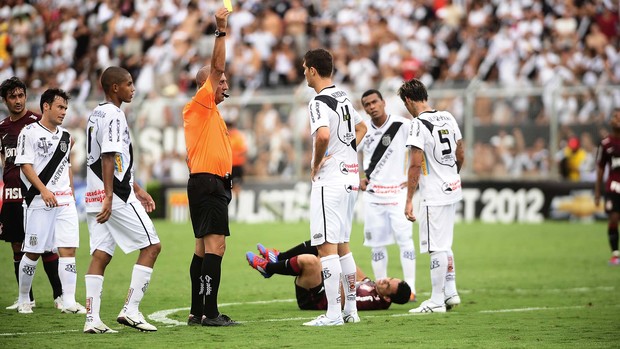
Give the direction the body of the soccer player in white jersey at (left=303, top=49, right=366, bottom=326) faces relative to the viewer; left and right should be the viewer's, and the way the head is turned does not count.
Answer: facing away from the viewer and to the left of the viewer

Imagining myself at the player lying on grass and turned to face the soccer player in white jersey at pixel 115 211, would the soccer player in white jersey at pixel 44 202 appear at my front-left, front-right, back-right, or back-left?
front-right

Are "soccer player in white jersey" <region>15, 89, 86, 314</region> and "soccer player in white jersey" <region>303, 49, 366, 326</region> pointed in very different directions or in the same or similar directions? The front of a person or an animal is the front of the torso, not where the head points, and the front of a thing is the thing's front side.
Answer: very different directions

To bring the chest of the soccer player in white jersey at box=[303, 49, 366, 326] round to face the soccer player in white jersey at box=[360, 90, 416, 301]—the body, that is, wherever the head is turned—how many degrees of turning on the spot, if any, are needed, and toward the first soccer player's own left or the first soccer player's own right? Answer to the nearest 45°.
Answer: approximately 45° to the first soccer player's own right

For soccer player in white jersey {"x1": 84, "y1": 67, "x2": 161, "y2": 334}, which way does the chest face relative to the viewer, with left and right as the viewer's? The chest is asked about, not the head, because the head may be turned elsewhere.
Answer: facing to the right of the viewer

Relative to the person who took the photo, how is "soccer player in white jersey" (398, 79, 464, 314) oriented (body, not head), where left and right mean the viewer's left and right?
facing away from the viewer and to the left of the viewer

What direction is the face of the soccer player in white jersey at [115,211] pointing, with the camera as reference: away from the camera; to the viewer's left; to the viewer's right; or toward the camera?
to the viewer's right

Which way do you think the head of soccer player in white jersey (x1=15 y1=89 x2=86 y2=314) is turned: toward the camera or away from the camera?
toward the camera

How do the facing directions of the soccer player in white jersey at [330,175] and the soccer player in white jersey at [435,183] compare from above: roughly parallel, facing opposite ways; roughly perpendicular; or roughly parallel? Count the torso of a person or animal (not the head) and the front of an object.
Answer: roughly parallel

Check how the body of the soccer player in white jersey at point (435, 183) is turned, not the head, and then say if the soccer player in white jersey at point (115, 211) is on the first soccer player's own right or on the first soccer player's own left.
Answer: on the first soccer player's own left

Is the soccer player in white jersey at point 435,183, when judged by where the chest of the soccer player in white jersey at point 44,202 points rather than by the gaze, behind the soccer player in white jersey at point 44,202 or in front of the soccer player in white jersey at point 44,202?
in front

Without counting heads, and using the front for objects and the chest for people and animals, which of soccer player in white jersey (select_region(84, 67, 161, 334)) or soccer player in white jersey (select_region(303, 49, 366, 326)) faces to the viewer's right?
soccer player in white jersey (select_region(84, 67, 161, 334))

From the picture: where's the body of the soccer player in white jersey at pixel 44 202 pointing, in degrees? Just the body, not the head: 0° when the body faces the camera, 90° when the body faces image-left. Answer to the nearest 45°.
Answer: approximately 315°
